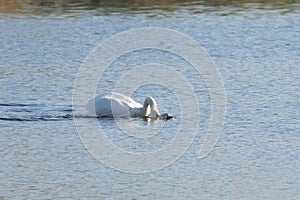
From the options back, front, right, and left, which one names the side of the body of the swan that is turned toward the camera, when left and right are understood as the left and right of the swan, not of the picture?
right
